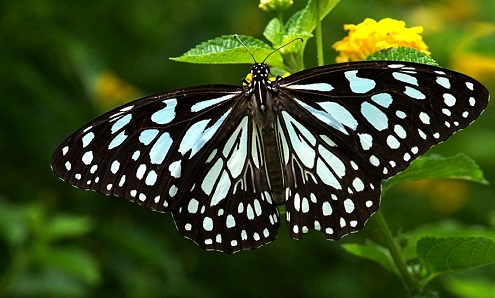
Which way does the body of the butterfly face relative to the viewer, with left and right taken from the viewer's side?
facing away from the viewer

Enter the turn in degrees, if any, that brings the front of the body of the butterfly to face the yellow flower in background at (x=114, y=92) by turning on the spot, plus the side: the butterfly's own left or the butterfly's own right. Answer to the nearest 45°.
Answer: approximately 45° to the butterfly's own left
